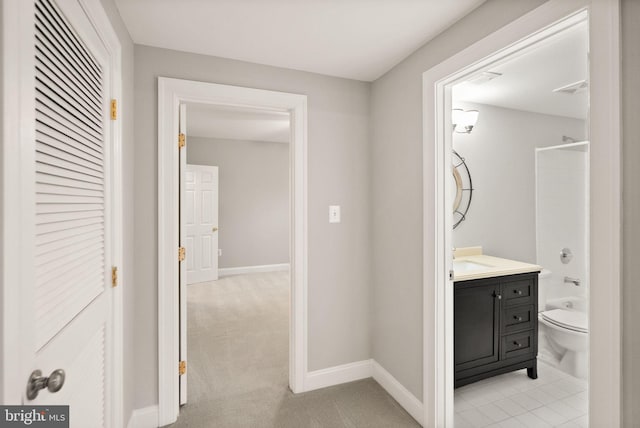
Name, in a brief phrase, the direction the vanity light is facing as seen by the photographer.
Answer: facing the viewer and to the right of the viewer

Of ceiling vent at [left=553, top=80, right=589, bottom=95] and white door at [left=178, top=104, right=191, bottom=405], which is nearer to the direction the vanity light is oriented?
the ceiling vent

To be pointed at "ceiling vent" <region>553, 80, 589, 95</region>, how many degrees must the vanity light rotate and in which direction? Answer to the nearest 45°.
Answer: approximately 45° to its left

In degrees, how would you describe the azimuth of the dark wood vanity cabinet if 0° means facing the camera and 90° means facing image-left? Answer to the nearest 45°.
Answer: approximately 315°

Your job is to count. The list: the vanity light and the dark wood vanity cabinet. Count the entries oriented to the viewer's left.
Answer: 0
